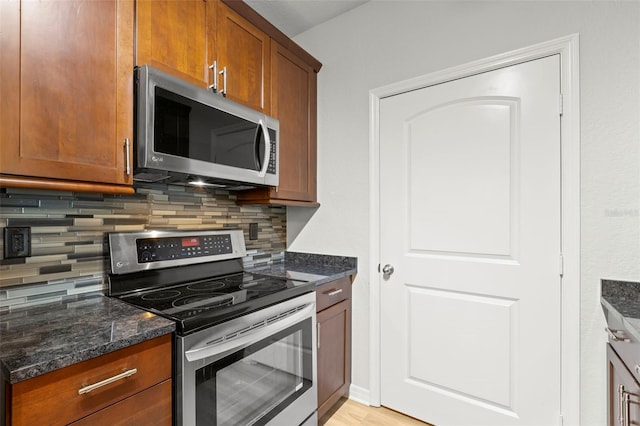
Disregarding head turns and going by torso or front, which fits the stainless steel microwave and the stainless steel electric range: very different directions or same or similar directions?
same or similar directions

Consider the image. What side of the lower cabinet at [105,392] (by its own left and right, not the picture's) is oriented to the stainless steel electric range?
left

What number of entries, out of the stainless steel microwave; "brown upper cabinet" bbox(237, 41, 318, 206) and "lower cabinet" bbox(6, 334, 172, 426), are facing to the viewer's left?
0

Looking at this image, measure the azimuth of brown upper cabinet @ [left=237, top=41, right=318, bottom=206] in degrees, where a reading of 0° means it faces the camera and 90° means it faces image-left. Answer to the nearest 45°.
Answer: approximately 315°

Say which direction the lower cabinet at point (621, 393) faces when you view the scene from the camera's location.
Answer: facing to the left of the viewer

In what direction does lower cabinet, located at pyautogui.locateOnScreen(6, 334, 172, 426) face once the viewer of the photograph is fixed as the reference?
facing the viewer and to the right of the viewer

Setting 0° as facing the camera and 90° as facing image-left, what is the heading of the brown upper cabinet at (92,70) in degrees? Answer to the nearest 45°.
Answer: approximately 315°

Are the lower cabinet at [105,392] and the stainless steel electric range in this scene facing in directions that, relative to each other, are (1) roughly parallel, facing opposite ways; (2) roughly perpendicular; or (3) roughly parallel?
roughly parallel

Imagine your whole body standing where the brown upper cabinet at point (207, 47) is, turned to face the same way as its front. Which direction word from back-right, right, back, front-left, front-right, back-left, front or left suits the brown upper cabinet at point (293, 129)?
left

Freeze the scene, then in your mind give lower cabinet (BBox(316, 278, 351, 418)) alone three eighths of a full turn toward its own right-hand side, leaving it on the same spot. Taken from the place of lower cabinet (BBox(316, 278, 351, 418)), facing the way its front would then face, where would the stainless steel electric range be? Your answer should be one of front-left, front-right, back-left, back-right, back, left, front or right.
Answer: front-left

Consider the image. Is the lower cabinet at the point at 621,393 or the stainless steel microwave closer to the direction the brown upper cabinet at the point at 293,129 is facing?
the lower cabinet

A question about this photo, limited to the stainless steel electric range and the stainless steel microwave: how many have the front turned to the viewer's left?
0

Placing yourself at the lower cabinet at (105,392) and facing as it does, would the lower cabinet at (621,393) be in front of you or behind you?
in front
